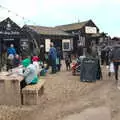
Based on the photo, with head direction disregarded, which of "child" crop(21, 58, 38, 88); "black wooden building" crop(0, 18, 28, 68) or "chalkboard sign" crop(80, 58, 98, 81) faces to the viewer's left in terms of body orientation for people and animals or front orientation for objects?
the child

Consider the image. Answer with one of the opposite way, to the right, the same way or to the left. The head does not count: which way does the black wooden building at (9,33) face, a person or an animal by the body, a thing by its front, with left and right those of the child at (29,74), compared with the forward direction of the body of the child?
to the left

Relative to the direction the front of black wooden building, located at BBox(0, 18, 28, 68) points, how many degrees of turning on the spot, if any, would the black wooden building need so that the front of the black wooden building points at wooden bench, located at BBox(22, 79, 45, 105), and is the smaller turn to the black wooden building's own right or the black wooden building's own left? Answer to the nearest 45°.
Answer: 0° — it already faces it

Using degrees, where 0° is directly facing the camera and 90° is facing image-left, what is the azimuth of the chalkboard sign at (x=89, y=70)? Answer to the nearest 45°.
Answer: approximately 0°

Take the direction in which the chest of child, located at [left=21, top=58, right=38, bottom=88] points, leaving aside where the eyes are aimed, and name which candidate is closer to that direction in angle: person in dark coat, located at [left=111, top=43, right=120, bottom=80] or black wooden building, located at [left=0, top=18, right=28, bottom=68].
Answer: the black wooden building

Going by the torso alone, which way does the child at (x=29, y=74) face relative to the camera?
to the viewer's left

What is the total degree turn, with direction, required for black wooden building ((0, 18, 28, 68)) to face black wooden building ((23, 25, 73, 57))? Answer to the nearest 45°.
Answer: approximately 135° to its left

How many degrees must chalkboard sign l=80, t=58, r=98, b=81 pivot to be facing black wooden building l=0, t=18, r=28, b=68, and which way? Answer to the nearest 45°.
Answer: approximately 135° to its right

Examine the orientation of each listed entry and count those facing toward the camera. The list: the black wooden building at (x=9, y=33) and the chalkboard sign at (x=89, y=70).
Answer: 2

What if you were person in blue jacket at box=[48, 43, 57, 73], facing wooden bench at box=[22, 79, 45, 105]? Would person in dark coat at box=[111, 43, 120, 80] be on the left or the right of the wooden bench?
left

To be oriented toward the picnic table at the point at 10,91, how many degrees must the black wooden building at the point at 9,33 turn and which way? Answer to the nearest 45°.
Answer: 0° — it already faces it

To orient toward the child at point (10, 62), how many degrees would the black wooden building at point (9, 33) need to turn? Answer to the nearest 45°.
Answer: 0° — it already faces them

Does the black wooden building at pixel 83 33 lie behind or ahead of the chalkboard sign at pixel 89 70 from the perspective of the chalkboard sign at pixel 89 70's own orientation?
behind
